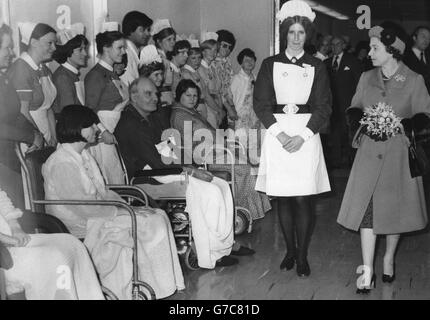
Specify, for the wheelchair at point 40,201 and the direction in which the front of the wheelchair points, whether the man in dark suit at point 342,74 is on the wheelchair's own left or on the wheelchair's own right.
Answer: on the wheelchair's own left

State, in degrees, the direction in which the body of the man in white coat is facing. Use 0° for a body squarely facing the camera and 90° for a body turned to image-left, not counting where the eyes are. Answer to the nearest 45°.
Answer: approximately 270°

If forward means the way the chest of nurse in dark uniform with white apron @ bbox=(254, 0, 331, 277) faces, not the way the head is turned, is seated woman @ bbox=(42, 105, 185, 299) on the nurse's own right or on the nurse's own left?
on the nurse's own right

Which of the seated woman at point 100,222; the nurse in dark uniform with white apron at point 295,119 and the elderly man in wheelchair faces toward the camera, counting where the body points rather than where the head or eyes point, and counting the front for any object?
the nurse in dark uniform with white apron

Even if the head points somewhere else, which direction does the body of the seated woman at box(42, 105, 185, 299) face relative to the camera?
to the viewer's right

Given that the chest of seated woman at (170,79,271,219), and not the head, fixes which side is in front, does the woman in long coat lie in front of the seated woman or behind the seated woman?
in front

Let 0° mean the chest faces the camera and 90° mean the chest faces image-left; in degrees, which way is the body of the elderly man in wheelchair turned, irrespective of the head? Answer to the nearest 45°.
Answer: approximately 270°

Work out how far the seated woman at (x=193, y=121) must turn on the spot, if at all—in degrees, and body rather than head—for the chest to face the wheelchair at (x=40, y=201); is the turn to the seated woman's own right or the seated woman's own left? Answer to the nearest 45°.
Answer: approximately 45° to the seated woman's own right

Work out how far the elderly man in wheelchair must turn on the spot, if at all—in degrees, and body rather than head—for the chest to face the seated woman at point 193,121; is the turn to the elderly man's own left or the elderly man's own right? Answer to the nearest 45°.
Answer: approximately 90° to the elderly man's own left

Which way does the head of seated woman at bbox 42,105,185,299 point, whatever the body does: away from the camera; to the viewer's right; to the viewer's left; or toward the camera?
to the viewer's right

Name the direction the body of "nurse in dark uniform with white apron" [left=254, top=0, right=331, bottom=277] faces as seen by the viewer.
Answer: toward the camera

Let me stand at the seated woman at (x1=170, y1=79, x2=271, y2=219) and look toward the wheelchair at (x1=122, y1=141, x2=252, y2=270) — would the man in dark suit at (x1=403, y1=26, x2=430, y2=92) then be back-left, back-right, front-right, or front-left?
back-left
